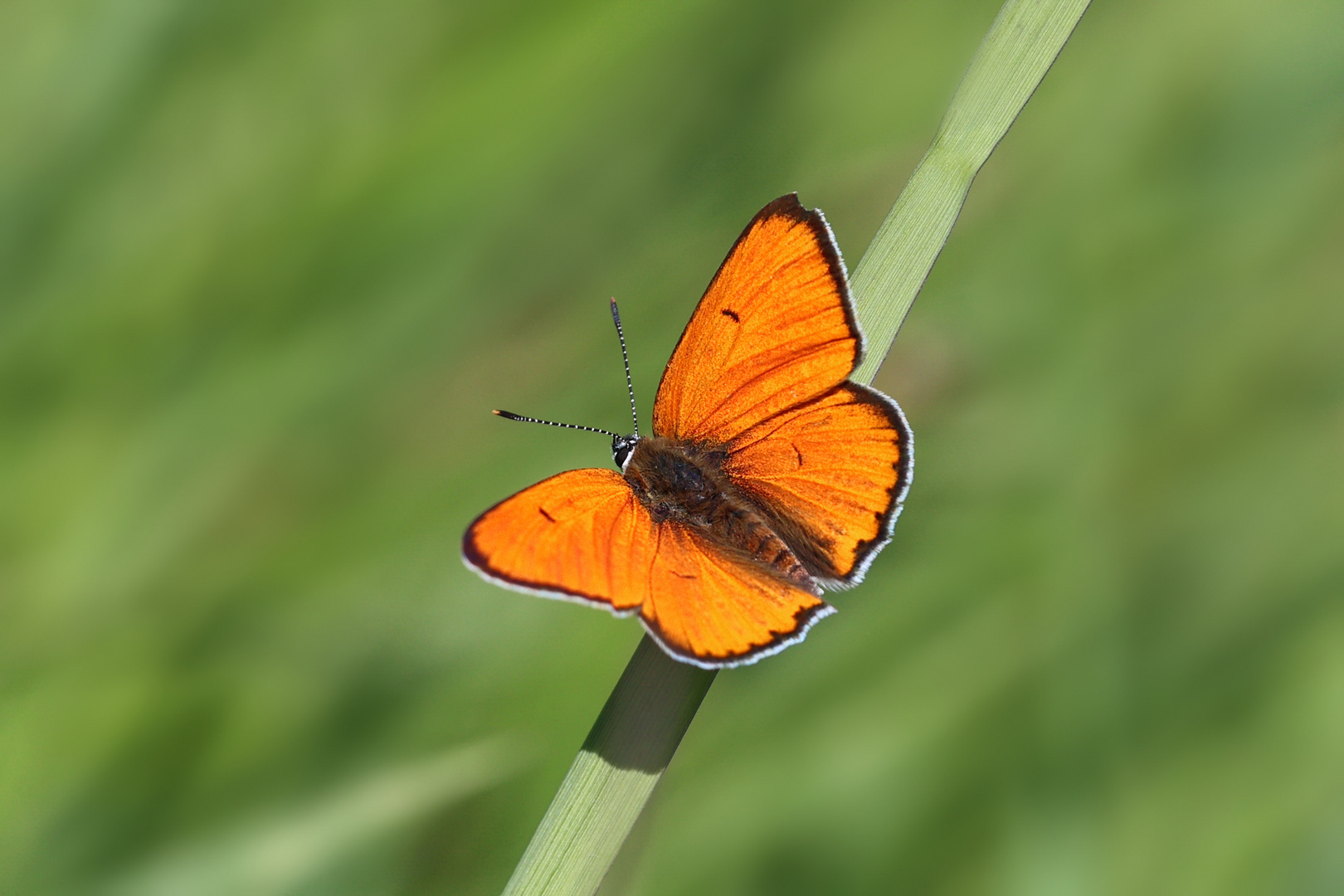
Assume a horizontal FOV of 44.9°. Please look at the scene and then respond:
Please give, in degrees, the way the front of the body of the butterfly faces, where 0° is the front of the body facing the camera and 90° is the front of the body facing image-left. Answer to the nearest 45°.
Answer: approximately 135°
